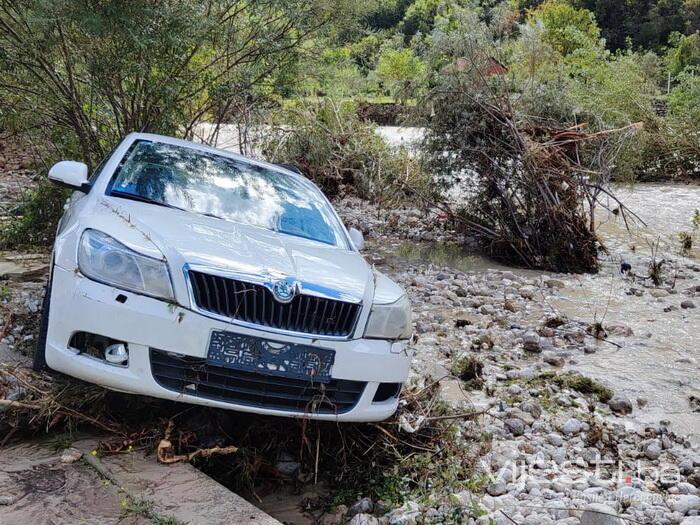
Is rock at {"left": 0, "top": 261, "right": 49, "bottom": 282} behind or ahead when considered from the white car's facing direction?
behind

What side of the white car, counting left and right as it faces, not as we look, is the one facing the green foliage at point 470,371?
left

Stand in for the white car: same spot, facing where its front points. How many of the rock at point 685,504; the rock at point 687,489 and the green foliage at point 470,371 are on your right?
0

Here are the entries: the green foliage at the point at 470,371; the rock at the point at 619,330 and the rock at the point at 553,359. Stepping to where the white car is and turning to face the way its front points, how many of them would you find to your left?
3

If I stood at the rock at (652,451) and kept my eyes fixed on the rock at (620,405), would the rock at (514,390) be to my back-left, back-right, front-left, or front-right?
front-left

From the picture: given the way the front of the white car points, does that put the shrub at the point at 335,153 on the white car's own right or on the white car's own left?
on the white car's own left

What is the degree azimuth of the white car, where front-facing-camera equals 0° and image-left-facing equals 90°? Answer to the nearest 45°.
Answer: approximately 315°

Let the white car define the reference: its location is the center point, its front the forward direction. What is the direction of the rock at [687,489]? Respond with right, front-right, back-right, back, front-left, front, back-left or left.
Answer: front-left

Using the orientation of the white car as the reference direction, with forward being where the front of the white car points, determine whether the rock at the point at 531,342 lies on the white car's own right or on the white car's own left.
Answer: on the white car's own left

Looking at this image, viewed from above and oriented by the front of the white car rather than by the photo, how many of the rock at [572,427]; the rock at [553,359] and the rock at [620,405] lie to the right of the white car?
0

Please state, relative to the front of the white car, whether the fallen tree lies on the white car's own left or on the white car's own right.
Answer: on the white car's own left

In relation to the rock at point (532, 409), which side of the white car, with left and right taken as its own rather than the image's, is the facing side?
left
